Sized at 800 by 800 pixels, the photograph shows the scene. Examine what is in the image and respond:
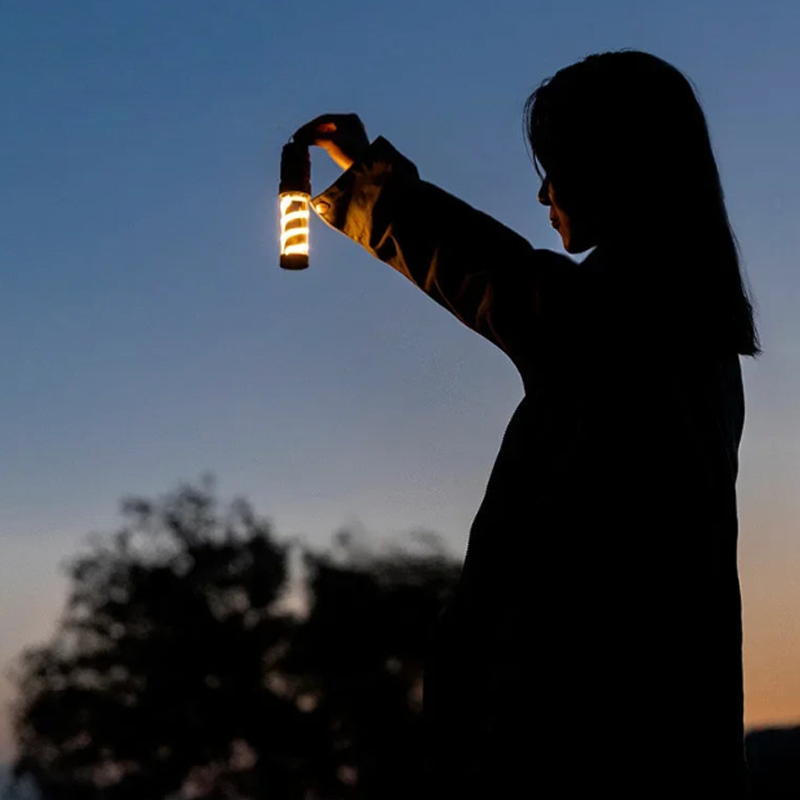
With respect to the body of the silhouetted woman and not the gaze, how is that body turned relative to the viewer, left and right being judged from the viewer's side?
facing to the left of the viewer

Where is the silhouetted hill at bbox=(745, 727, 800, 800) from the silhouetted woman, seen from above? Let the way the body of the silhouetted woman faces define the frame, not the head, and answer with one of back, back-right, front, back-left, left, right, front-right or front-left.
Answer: right

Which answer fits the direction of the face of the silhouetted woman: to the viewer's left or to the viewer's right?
to the viewer's left

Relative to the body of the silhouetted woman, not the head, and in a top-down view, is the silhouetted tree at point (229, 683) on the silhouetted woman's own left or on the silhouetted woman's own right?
on the silhouetted woman's own right

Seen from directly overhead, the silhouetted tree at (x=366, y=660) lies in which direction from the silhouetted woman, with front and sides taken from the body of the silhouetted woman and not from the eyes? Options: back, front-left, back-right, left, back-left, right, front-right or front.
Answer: right
